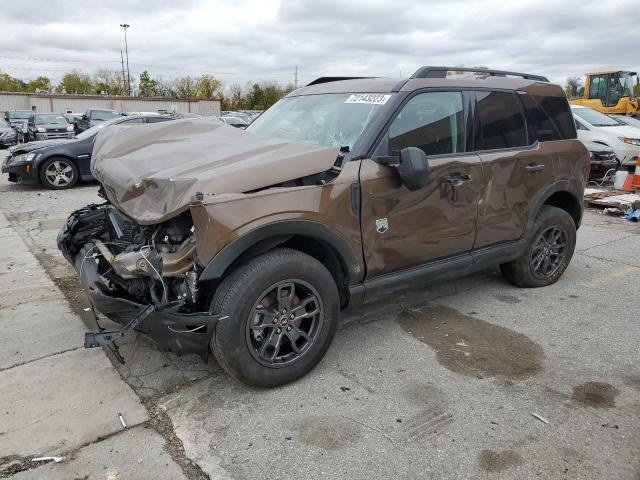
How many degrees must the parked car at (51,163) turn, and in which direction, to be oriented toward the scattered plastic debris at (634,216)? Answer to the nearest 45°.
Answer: approximately 135° to its left

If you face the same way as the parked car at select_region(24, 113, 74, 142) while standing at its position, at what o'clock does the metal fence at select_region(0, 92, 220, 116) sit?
The metal fence is roughly at 6 o'clock from the parked car.

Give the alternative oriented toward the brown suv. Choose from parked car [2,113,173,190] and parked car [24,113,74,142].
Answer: parked car [24,113,74,142]

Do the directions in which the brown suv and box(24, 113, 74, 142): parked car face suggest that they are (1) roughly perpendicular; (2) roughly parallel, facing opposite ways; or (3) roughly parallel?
roughly perpendicular

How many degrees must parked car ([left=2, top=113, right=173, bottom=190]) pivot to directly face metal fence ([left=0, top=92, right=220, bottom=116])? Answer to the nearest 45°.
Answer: approximately 90° to its right

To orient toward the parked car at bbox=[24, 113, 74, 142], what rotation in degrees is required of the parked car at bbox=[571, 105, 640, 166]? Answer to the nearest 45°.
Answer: approximately 135° to its right

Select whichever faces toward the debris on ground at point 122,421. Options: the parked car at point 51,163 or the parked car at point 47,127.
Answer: the parked car at point 47,127

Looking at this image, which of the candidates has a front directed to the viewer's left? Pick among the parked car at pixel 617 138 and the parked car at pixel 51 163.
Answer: the parked car at pixel 51 163

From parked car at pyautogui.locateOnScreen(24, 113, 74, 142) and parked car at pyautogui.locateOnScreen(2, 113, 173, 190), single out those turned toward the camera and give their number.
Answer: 1

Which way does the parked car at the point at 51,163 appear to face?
to the viewer's left
